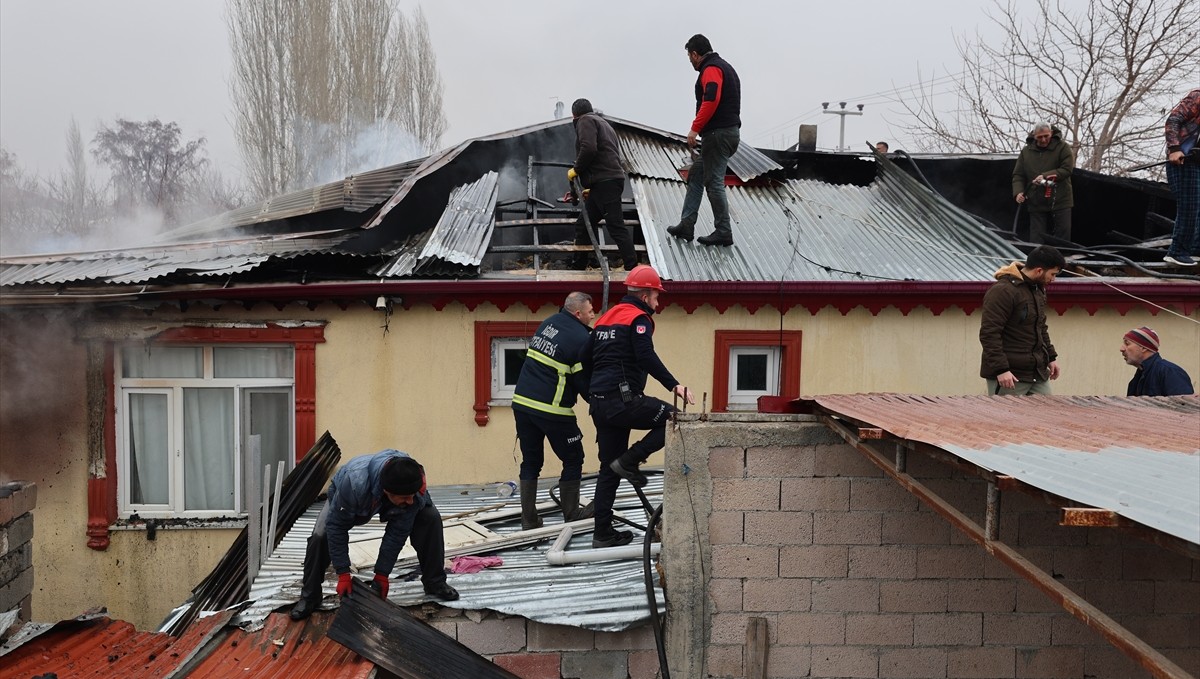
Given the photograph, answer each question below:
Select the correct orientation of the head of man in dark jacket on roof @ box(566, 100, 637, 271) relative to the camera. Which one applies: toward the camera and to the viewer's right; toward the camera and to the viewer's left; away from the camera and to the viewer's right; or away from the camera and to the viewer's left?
away from the camera and to the viewer's left

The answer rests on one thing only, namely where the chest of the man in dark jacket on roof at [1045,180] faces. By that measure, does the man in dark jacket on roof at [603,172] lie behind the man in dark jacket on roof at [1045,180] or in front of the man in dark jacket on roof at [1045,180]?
in front

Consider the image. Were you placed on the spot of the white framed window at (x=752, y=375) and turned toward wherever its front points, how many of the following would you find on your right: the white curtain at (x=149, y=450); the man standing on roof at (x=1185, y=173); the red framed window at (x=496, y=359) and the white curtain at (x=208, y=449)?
3

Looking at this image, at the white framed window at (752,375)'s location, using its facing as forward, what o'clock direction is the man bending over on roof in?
The man bending over on roof is roughly at 1 o'clock from the white framed window.

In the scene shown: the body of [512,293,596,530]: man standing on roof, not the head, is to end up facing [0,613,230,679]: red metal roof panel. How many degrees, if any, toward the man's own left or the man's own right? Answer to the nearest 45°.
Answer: approximately 135° to the man's own left

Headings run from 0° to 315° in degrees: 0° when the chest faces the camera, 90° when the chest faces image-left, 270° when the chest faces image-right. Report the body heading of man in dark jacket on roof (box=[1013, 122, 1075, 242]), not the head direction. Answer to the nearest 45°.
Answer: approximately 0°

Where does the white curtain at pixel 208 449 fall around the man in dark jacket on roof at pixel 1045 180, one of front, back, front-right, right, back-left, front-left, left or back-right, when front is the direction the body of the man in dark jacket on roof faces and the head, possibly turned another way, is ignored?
front-right

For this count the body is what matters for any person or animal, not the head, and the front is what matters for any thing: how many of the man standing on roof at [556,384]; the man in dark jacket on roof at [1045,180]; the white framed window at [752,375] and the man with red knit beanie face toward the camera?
2

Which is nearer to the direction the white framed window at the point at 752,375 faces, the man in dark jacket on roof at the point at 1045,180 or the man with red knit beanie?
the man with red knit beanie

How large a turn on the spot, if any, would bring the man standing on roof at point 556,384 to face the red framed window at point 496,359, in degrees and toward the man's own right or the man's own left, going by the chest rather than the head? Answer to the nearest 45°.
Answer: approximately 45° to the man's own left
